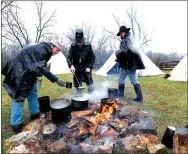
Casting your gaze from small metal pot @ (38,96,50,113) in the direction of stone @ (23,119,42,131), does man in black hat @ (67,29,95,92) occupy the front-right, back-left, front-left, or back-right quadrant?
back-left

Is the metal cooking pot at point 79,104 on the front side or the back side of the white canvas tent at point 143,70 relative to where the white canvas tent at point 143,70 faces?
on the front side

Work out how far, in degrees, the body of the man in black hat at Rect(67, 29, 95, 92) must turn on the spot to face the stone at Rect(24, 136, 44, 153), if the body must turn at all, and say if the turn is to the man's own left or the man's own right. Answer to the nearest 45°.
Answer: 0° — they already face it

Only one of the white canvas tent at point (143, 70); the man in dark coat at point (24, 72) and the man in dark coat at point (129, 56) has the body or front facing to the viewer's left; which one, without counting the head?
the man in dark coat at point (129, 56)

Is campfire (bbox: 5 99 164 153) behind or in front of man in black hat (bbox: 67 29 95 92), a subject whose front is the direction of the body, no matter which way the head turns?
in front

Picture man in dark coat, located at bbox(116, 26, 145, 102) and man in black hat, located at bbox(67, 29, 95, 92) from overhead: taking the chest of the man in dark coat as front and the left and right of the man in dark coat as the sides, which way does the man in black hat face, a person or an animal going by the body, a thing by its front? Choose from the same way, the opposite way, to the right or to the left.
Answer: to the left

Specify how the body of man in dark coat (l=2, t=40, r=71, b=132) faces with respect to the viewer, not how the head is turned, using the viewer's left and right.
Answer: facing to the right of the viewer

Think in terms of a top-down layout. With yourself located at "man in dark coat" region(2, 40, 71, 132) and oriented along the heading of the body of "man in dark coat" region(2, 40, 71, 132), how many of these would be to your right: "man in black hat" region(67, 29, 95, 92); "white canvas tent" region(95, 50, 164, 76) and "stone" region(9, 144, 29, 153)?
1

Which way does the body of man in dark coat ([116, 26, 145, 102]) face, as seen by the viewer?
to the viewer's left

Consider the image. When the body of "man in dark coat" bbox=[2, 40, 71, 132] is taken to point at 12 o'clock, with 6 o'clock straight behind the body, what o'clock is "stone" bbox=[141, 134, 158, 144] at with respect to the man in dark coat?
The stone is roughly at 1 o'clock from the man in dark coat.
